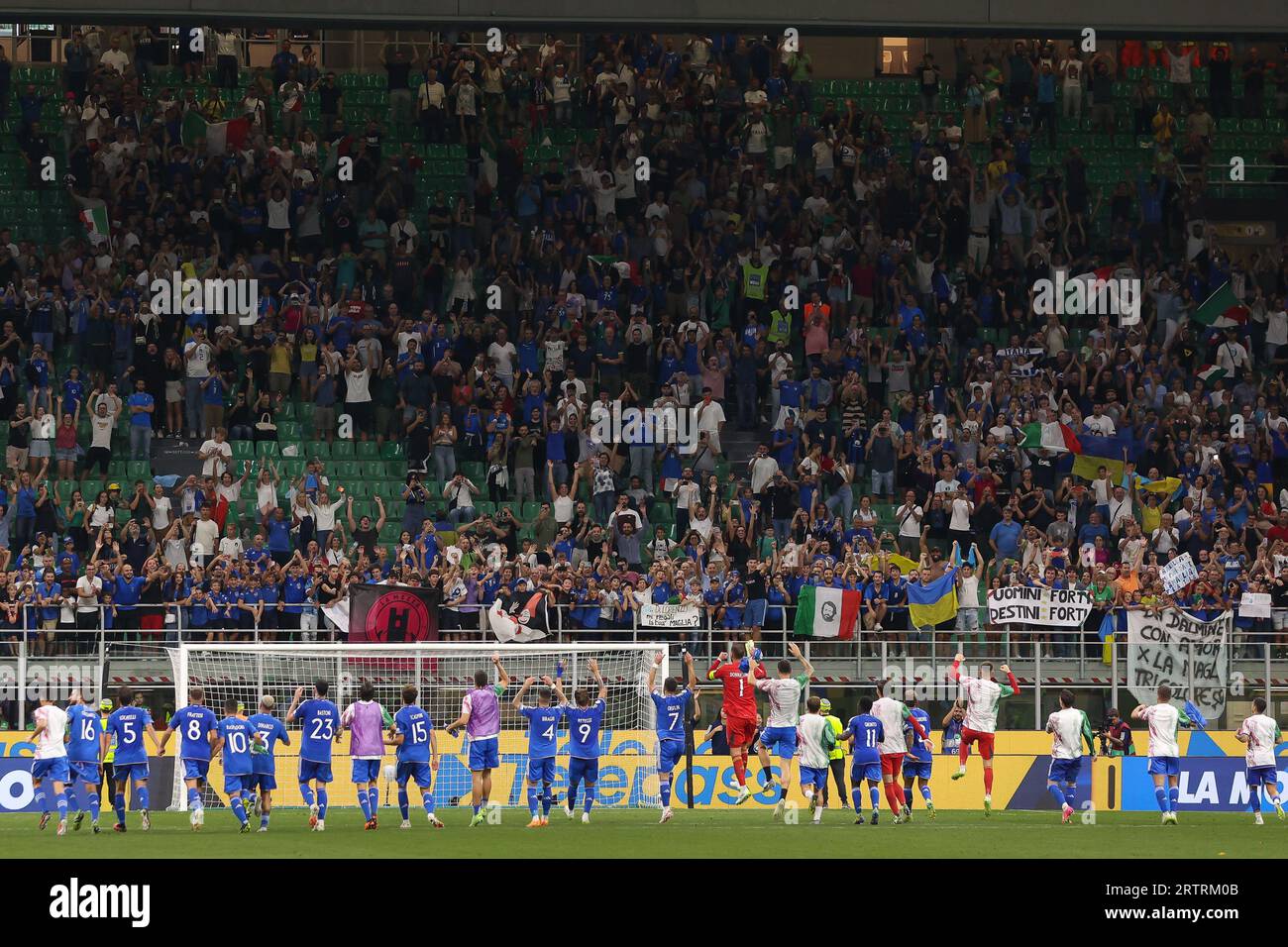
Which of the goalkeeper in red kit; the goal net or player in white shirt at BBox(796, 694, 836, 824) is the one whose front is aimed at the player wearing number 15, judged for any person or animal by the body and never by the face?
the goal net

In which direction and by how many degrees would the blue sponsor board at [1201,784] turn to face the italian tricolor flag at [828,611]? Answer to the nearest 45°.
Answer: approximately 135° to its right

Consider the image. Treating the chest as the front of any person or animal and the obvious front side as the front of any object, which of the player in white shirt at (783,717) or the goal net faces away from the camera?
the player in white shirt

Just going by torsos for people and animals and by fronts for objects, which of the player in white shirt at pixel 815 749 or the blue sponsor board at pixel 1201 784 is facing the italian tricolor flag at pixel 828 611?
the player in white shirt

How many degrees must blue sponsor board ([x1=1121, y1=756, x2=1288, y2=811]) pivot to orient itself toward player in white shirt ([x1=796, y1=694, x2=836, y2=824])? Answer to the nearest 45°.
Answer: approximately 45° to its right

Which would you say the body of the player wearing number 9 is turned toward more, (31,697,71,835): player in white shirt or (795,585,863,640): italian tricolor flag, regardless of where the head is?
the italian tricolor flag

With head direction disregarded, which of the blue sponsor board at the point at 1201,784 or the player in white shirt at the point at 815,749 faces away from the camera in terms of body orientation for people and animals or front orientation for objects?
the player in white shirt

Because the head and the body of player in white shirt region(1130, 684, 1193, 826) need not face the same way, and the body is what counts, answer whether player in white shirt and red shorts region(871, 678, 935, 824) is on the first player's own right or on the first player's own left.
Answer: on the first player's own left

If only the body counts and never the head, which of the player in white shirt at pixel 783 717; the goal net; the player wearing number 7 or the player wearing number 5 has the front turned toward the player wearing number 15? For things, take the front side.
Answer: the goal net

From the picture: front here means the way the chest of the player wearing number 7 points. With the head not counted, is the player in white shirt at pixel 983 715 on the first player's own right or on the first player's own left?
on the first player's own right

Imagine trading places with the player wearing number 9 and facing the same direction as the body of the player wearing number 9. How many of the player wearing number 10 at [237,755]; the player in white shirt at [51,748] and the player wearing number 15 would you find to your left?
3

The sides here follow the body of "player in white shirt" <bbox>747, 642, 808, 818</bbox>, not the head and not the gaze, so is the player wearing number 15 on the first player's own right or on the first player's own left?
on the first player's own left

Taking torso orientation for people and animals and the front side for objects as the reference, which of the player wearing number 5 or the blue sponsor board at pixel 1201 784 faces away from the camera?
the player wearing number 5

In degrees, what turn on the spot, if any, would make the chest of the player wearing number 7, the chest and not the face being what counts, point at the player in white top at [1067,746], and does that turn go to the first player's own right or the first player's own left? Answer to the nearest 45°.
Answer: approximately 90° to the first player's own right

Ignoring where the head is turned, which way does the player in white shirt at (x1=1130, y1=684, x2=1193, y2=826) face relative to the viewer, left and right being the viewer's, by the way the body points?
facing away from the viewer

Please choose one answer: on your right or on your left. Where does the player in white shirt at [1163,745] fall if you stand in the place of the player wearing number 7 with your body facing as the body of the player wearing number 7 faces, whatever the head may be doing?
on your right

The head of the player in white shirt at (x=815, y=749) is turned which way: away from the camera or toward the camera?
away from the camera

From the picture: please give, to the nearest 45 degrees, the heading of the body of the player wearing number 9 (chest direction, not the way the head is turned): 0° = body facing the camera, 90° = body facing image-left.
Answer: approximately 180°
